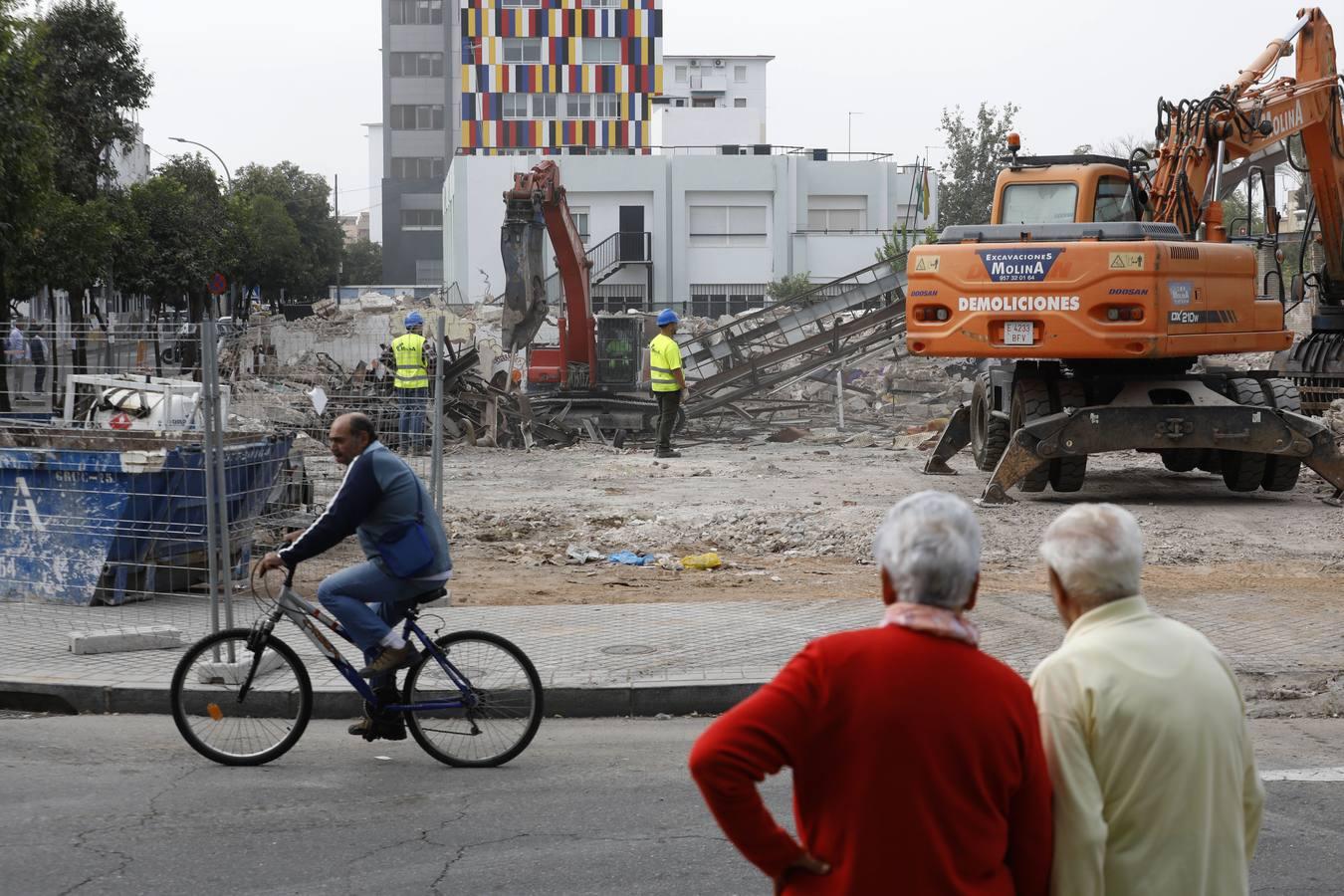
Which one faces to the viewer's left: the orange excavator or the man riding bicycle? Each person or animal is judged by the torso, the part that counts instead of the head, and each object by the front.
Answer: the man riding bicycle

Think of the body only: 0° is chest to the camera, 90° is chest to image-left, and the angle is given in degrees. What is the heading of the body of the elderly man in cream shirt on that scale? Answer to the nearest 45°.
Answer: approximately 135°

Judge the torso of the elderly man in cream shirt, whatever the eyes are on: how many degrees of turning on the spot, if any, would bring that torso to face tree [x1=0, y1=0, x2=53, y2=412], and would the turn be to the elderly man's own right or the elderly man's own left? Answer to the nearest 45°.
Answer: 0° — they already face it

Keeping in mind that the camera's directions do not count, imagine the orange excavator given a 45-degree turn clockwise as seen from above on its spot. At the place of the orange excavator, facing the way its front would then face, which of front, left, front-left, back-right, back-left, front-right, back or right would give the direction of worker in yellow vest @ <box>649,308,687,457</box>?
back-left

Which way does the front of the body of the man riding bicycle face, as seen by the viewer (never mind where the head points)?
to the viewer's left

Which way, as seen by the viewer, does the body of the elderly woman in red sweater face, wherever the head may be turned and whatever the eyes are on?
away from the camera

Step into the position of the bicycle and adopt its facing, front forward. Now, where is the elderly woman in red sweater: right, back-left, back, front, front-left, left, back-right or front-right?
left

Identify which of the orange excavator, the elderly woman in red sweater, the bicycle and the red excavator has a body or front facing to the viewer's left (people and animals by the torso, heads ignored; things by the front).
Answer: the bicycle

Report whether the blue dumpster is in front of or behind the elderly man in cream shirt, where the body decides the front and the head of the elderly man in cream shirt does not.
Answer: in front

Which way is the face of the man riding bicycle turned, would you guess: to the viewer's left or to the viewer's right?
to the viewer's left

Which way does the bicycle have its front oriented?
to the viewer's left

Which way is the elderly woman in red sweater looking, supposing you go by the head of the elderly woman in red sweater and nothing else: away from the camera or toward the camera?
away from the camera

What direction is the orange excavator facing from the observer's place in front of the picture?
facing away from the viewer and to the right of the viewer
